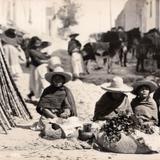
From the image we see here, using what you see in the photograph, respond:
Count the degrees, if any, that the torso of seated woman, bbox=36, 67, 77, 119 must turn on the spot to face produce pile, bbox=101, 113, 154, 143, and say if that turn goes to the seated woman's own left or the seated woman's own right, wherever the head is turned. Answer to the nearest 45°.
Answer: approximately 45° to the seated woman's own left

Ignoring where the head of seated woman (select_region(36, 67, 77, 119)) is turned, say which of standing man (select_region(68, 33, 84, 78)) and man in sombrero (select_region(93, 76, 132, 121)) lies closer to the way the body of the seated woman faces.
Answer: the man in sombrero

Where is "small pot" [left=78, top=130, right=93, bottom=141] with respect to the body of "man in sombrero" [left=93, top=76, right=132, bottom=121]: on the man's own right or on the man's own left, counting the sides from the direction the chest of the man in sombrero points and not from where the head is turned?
on the man's own right

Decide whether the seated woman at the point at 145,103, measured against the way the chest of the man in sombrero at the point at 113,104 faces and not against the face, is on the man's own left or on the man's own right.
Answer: on the man's own left

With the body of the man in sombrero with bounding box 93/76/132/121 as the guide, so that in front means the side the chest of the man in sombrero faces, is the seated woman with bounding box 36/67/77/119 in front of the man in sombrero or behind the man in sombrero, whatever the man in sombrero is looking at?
behind
